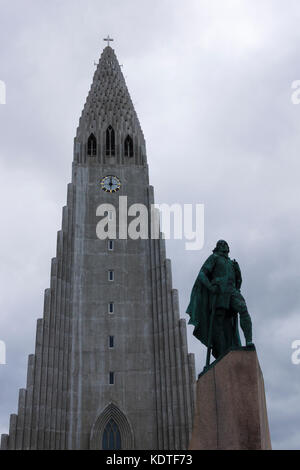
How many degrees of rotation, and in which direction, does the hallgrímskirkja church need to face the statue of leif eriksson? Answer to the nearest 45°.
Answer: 0° — it already faces it

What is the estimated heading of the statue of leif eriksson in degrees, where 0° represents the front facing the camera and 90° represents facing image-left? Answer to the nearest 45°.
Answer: approximately 315°

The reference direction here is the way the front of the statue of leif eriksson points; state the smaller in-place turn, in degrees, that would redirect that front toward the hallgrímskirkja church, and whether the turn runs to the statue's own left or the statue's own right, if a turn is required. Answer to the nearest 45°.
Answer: approximately 135° to the statue's own left
